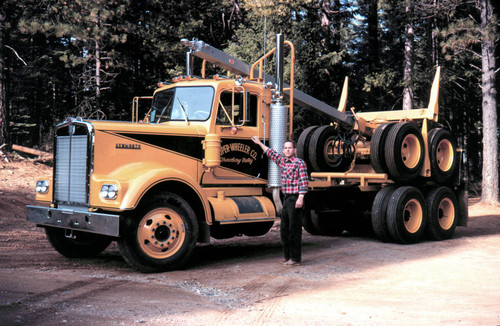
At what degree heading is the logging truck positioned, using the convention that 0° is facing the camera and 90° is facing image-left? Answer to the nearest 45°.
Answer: approximately 45°
